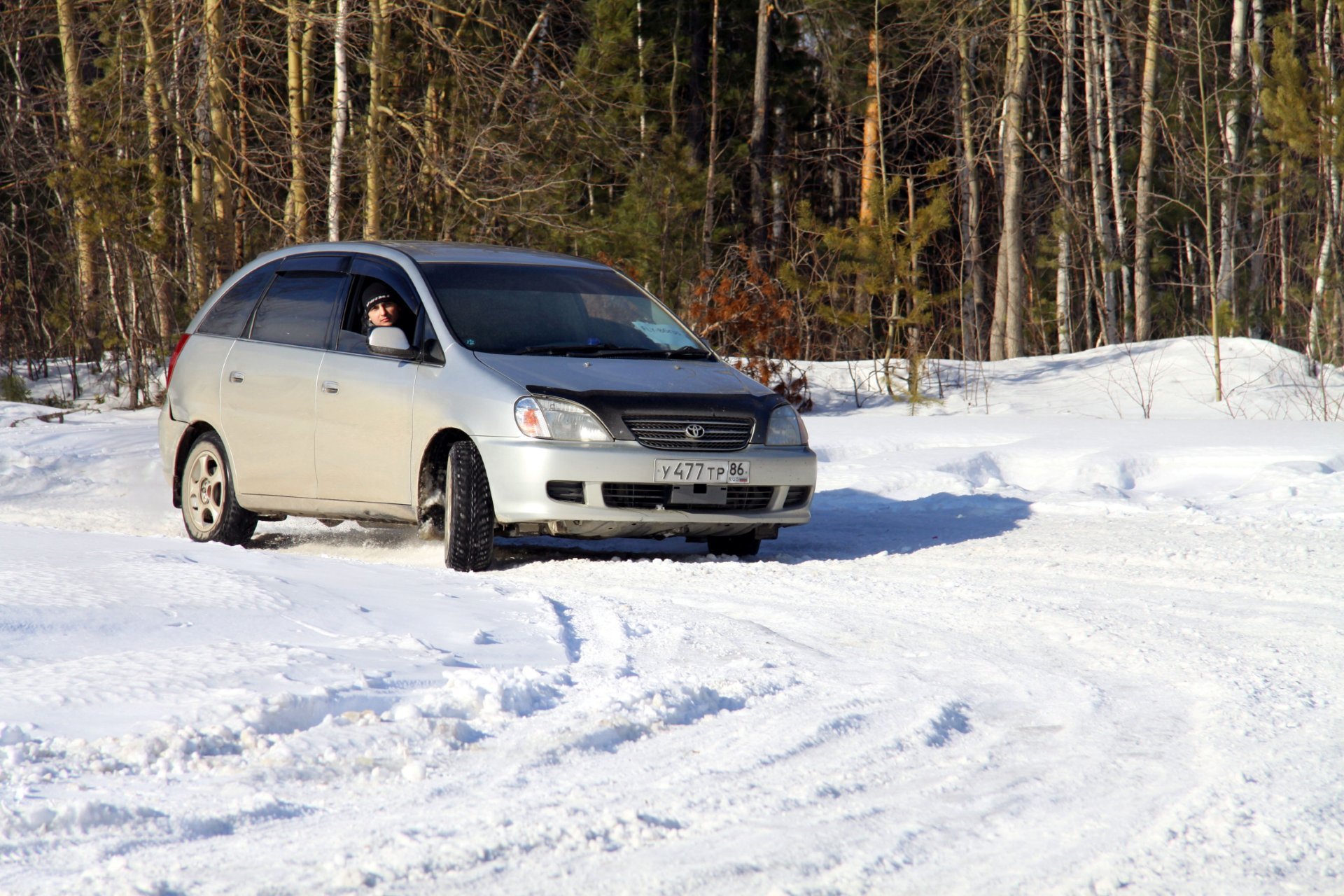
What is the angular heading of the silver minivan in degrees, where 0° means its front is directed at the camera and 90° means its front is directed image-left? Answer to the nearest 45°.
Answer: approximately 315°

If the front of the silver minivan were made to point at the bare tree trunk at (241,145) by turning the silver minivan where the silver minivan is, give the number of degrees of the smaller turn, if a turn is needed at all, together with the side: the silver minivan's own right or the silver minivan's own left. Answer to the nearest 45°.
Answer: approximately 135° to the silver minivan's own left

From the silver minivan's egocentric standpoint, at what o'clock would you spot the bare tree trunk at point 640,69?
The bare tree trunk is roughly at 8 o'clock from the silver minivan.

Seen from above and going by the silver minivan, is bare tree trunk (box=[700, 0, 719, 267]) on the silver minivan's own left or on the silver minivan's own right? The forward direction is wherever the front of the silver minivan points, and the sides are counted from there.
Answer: on the silver minivan's own left

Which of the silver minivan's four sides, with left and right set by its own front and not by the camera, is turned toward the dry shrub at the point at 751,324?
left

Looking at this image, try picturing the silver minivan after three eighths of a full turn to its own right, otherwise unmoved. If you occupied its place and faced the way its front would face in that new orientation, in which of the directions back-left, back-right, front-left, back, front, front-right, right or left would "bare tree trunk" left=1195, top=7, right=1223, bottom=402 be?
back-right

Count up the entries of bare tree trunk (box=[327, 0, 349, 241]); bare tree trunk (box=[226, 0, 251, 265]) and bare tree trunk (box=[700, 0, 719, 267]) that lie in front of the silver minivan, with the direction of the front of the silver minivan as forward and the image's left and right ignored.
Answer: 0

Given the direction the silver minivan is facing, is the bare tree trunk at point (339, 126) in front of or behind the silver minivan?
behind

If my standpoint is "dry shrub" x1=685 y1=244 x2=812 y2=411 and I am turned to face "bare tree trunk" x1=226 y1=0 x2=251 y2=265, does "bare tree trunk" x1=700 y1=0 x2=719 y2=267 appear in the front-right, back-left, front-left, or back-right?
front-right

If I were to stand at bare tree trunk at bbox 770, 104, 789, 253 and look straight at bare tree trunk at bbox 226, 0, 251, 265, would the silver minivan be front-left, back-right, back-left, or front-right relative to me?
front-left

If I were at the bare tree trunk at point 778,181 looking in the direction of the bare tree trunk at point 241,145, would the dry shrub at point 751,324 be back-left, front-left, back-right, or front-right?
front-left

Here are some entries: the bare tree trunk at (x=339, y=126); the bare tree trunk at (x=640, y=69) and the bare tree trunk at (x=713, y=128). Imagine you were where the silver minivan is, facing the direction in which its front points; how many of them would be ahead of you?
0
